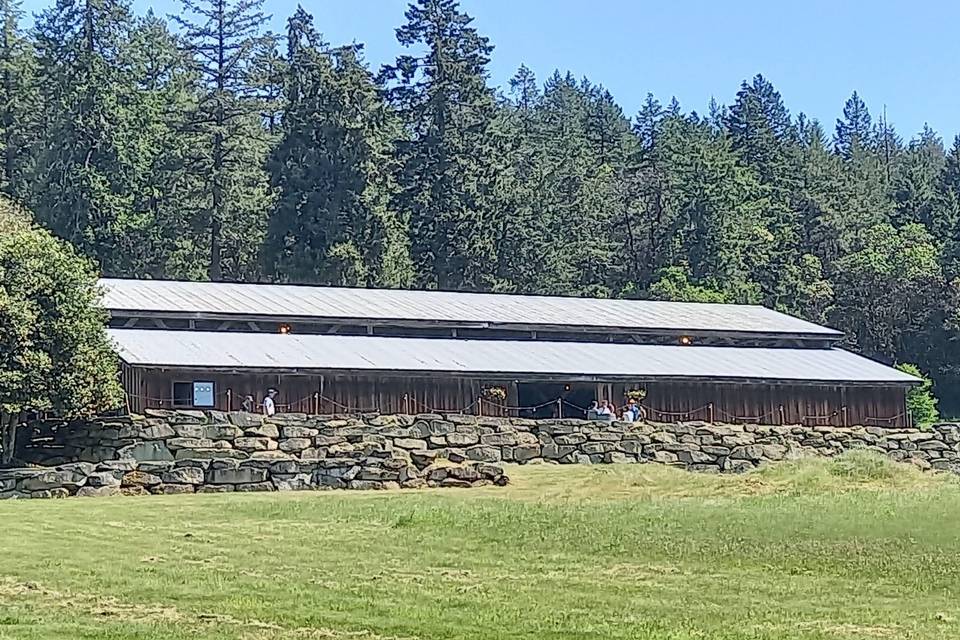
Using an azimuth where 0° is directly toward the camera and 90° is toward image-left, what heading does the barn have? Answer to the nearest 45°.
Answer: approximately 0°

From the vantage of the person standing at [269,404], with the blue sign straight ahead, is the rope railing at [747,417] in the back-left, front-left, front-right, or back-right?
back-right

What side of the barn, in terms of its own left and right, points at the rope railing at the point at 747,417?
left

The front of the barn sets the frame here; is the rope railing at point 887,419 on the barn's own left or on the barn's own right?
on the barn's own left

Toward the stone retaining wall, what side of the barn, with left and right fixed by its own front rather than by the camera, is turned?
front
